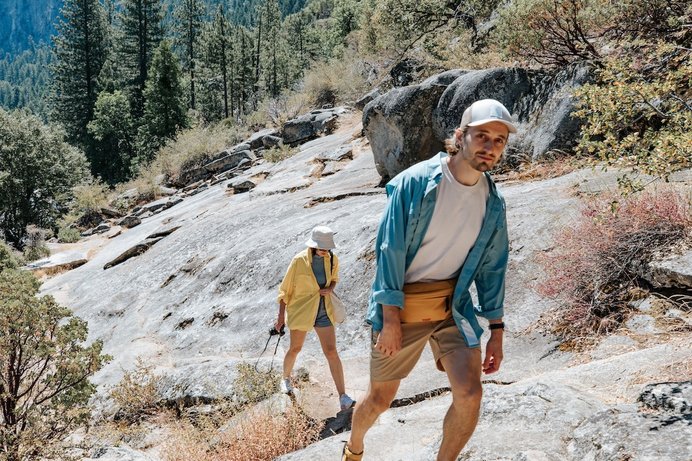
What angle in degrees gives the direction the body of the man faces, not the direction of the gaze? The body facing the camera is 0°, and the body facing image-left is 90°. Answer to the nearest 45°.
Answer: approximately 315°

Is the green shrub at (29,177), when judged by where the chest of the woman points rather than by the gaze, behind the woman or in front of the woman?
behind

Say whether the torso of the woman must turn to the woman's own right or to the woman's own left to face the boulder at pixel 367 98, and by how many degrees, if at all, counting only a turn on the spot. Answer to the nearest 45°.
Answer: approximately 135° to the woman's own left

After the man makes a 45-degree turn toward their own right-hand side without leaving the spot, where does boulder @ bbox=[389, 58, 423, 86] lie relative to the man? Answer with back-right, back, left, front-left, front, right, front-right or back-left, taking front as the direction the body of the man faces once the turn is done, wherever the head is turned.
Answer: back

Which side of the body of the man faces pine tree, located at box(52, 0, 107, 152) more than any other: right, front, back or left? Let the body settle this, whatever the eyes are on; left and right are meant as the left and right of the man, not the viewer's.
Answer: back

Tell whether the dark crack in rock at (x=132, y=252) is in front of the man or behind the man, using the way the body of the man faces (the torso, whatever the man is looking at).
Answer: behind

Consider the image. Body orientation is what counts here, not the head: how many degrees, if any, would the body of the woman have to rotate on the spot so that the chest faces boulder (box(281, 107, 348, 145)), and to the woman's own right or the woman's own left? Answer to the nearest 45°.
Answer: approximately 135° to the woman's own left
